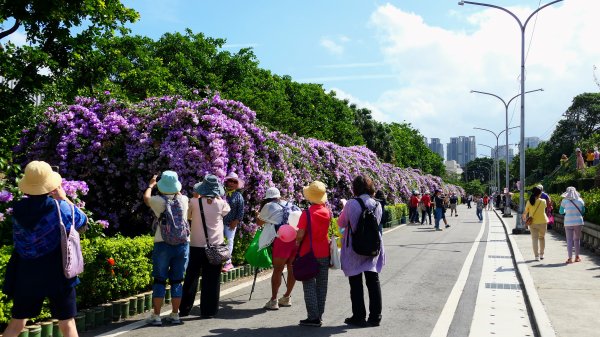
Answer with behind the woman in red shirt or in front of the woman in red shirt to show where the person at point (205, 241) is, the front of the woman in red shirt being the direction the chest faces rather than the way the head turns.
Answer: in front

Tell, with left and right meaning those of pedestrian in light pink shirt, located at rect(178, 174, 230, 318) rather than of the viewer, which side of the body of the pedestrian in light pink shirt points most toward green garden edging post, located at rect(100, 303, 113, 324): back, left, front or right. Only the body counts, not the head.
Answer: left

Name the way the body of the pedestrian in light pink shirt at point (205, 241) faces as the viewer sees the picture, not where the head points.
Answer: away from the camera

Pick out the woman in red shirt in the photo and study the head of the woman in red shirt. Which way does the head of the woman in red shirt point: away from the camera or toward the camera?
away from the camera

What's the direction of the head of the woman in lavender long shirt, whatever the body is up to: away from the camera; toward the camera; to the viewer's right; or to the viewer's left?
away from the camera
